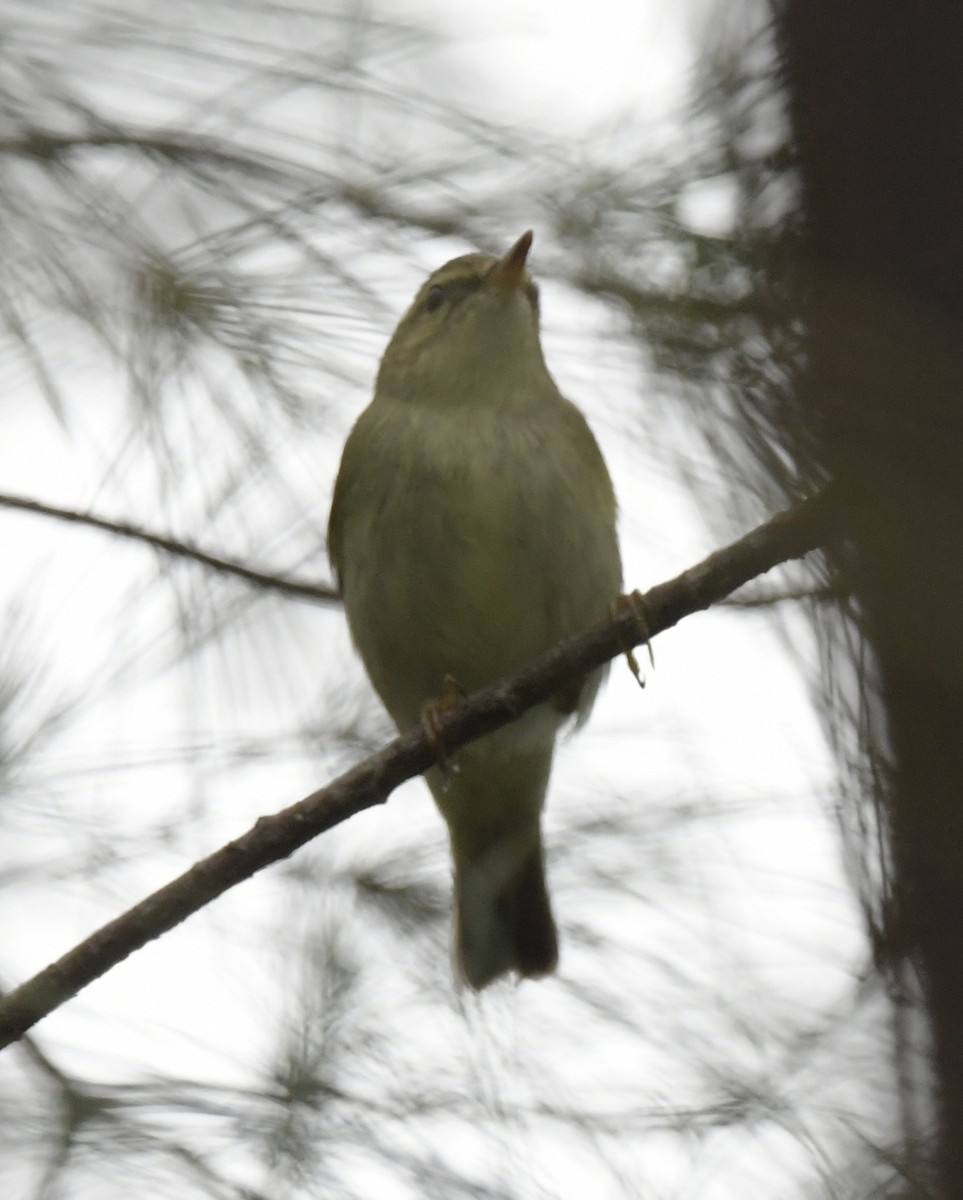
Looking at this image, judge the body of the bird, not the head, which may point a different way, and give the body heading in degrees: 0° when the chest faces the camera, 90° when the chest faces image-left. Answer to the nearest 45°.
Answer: approximately 0°
